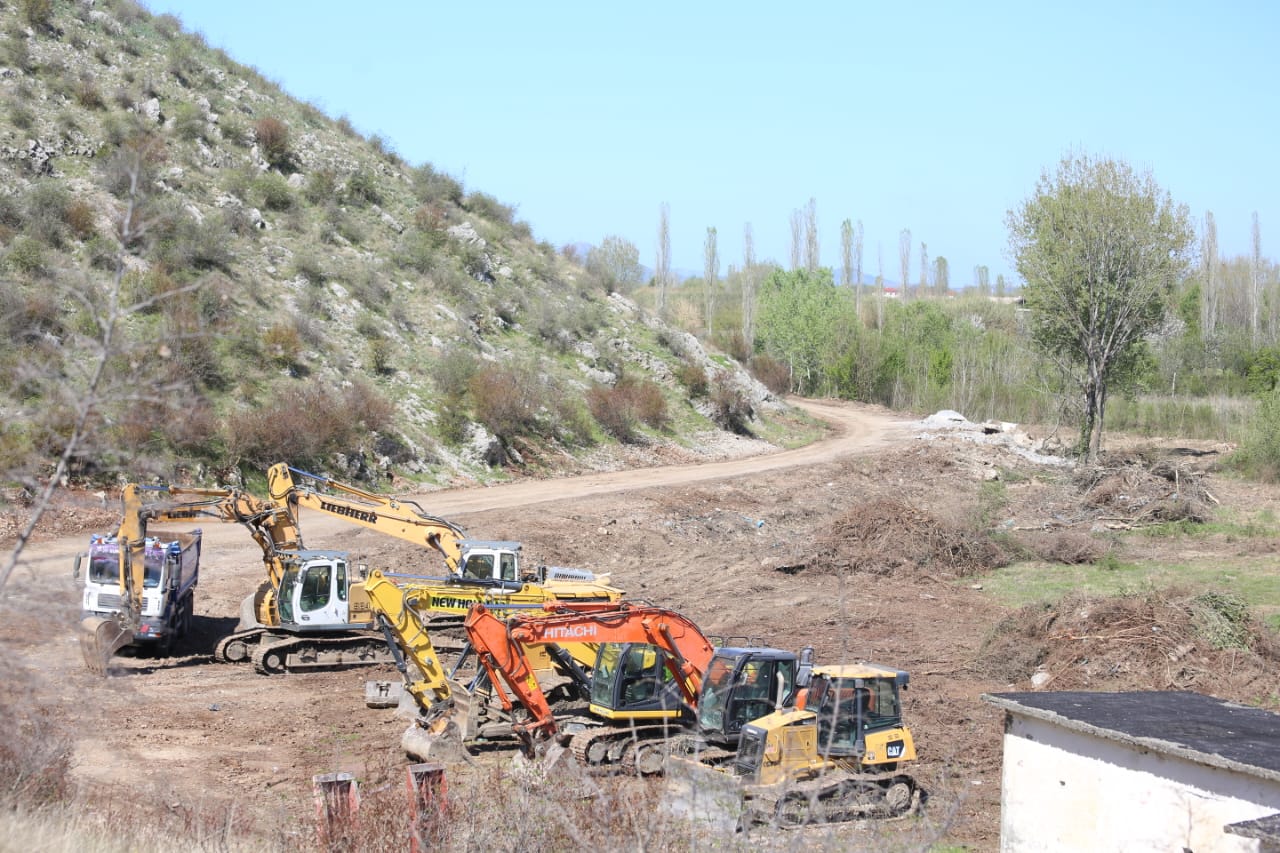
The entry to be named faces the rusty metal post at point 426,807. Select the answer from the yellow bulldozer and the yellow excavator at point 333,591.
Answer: the yellow bulldozer

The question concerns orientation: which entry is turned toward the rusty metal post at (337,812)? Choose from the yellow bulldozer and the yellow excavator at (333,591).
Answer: the yellow bulldozer

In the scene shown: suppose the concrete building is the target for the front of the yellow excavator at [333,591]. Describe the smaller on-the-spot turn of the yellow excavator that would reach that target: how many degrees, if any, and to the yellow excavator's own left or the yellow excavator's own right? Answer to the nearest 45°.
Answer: approximately 135° to the yellow excavator's own left

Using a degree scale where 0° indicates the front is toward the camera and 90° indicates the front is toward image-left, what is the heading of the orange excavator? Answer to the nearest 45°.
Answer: approximately 45°

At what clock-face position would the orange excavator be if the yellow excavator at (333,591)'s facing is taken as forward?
The orange excavator is roughly at 8 o'clock from the yellow excavator.

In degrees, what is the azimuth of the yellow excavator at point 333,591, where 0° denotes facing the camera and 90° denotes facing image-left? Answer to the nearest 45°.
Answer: approximately 90°
